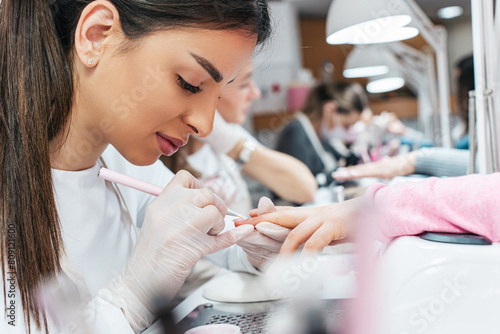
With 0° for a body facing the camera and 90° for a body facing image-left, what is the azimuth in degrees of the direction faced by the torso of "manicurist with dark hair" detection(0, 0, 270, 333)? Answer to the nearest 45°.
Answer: approximately 270°

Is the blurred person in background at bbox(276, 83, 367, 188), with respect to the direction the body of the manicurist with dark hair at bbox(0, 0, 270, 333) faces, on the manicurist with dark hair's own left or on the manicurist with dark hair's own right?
on the manicurist with dark hair's own left
